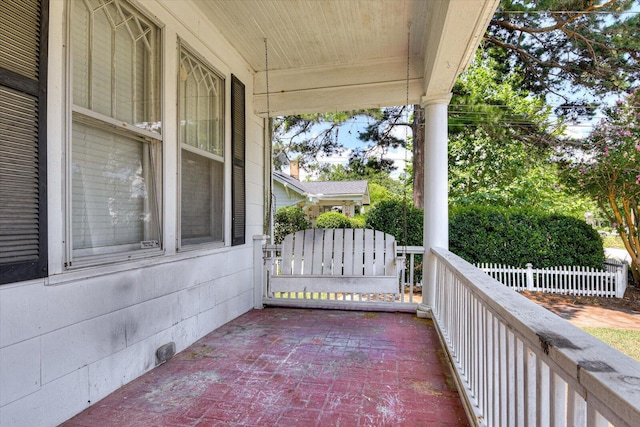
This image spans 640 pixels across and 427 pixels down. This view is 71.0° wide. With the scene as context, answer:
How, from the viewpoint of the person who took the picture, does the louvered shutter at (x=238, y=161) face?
facing to the right of the viewer

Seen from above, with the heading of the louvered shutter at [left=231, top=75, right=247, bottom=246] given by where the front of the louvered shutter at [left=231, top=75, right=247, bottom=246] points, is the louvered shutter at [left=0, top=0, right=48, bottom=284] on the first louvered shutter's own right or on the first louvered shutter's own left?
on the first louvered shutter's own right

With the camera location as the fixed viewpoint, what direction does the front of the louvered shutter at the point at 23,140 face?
facing the viewer and to the right of the viewer

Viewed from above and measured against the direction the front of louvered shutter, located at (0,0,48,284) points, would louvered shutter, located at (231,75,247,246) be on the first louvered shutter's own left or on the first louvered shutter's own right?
on the first louvered shutter's own left

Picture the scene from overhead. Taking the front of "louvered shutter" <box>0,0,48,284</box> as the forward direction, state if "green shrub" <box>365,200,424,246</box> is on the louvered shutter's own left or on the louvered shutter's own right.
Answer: on the louvered shutter's own left

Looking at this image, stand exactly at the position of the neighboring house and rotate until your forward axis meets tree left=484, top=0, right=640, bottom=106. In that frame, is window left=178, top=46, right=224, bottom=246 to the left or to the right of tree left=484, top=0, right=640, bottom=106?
right

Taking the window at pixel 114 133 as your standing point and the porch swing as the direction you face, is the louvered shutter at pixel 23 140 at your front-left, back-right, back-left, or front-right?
back-right

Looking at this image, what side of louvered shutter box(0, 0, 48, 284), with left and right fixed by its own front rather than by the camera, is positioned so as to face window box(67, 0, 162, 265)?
left

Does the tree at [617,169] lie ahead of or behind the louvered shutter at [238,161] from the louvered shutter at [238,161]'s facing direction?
ahead

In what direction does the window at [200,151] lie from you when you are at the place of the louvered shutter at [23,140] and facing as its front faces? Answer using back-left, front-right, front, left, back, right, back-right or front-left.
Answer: left

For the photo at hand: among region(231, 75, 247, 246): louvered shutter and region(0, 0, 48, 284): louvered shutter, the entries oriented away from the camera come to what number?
0

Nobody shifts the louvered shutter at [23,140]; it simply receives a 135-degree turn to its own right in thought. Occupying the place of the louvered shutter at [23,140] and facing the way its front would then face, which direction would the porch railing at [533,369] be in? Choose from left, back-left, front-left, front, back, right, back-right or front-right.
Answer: back-left

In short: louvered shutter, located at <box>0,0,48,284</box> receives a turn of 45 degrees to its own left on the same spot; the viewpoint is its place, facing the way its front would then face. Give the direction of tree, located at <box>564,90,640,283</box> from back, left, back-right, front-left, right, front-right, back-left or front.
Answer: front

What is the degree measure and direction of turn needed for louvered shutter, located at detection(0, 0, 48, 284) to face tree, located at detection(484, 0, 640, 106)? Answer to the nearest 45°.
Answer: approximately 45° to its left
